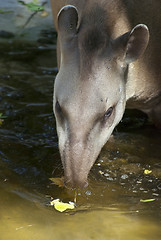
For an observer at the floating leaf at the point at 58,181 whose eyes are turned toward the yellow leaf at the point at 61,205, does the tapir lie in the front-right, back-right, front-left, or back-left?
back-left

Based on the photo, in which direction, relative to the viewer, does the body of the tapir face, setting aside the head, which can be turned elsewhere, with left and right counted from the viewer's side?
facing the viewer and to the left of the viewer
